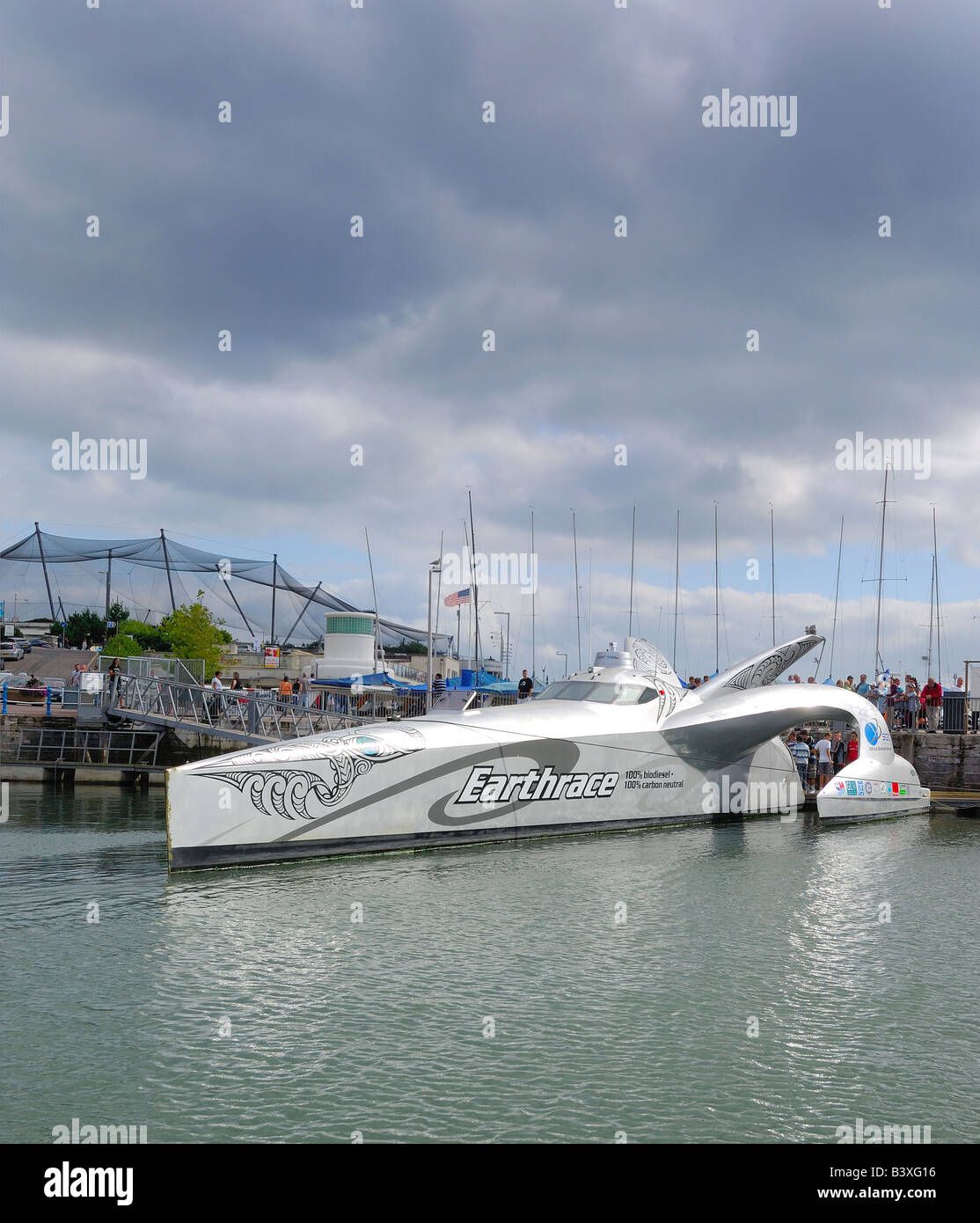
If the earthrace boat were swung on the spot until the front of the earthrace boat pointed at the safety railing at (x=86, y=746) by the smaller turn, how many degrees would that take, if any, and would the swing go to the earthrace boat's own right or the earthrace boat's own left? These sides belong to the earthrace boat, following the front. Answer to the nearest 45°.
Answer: approximately 90° to the earthrace boat's own right

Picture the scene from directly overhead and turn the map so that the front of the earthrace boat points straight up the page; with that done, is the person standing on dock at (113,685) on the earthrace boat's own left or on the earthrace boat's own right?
on the earthrace boat's own right

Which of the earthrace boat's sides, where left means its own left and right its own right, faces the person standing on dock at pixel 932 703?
back

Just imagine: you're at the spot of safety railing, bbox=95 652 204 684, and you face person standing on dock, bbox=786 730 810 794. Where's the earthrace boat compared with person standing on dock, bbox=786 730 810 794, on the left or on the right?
right

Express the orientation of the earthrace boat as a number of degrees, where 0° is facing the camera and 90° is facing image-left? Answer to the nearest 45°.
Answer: approximately 45°

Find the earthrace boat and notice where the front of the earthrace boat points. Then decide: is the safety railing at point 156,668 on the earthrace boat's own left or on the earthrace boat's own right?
on the earthrace boat's own right

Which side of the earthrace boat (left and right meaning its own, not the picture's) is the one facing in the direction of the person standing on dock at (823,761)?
back

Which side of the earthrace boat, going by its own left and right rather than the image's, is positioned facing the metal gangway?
right
